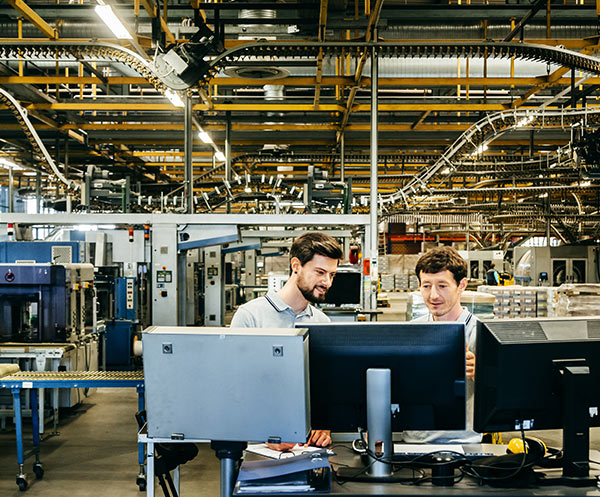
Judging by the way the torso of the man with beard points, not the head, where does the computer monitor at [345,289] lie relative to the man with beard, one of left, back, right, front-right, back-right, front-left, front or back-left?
back-left

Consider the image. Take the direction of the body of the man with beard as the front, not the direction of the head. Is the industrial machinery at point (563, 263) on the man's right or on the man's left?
on the man's left

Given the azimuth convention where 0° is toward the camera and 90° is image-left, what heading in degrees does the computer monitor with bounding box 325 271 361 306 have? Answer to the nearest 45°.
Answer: approximately 0°

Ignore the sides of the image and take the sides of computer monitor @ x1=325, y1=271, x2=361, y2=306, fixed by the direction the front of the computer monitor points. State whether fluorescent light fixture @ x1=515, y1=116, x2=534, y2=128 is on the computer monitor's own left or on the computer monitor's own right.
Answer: on the computer monitor's own left

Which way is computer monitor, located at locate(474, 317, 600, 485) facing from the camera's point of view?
away from the camera

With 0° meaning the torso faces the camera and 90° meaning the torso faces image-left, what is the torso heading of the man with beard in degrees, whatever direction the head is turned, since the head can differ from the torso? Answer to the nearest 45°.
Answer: approximately 315°

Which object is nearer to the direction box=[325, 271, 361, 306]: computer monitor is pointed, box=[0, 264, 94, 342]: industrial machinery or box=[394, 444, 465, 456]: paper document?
the paper document

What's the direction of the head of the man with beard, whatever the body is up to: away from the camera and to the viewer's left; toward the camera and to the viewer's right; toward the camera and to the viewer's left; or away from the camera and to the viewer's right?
toward the camera and to the viewer's right

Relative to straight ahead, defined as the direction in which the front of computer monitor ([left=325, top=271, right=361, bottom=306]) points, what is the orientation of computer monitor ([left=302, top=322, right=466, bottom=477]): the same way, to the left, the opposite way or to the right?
the opposite way

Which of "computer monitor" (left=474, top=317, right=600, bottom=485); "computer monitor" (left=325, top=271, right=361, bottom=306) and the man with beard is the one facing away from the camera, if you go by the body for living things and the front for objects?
"computer monitor" (left=474, top=317, right=600, bottom=485)

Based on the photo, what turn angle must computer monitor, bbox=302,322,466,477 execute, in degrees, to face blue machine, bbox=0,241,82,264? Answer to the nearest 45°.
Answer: approximately 45° to its left

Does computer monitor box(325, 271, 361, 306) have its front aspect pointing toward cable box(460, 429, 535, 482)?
yes

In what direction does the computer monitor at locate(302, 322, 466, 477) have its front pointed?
away from the camera

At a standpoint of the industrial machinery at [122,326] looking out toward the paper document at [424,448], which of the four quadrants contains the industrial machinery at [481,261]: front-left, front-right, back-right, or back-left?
back-left

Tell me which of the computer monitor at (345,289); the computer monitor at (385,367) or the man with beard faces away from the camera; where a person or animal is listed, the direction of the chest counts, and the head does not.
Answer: the computer monitor at (385,367)
